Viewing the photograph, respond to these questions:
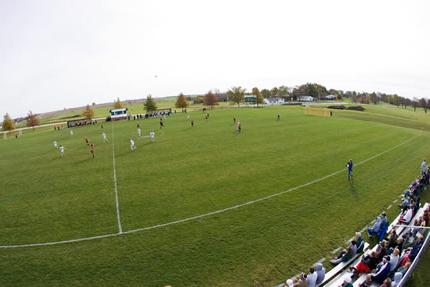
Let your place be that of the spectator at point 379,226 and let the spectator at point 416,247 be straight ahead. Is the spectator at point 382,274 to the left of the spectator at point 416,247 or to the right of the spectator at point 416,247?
right

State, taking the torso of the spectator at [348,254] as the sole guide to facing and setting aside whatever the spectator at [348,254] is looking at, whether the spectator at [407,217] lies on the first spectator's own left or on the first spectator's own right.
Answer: on the first spectator's own right

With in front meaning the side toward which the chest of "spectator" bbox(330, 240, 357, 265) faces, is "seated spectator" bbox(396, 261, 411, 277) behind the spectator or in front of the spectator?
behind

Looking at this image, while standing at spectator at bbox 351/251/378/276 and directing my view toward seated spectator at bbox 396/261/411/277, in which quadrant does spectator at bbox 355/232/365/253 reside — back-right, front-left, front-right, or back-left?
back-left

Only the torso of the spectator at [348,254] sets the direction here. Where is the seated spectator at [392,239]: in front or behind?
behind

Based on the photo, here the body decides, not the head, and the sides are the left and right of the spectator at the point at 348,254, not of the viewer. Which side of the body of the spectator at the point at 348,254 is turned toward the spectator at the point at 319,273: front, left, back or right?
left

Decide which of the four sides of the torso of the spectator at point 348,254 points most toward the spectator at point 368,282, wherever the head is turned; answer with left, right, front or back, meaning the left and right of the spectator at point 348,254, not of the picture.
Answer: back

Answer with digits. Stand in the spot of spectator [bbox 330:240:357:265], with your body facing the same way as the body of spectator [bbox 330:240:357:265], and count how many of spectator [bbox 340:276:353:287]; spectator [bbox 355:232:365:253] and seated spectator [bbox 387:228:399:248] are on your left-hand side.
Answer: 1

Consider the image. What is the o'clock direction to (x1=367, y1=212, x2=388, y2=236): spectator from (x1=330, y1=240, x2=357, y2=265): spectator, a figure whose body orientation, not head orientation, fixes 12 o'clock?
(x1=367, y1=212, x2=388, y2=236): spectator is roughly at 4 o'clock from (x1=330, y1=240, x2=357, y2=265): spectator.

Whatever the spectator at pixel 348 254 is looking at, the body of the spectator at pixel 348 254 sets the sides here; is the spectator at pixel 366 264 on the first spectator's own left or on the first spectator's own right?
on the first spectator's own left

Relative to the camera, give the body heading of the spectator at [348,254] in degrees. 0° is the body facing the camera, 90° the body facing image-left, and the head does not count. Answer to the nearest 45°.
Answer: approximately 90°

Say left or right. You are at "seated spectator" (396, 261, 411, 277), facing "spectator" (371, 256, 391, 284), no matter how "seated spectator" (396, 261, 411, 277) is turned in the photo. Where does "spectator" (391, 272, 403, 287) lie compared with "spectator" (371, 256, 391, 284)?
left

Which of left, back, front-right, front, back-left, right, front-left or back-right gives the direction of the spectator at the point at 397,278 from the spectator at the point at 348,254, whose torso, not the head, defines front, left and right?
back-left
